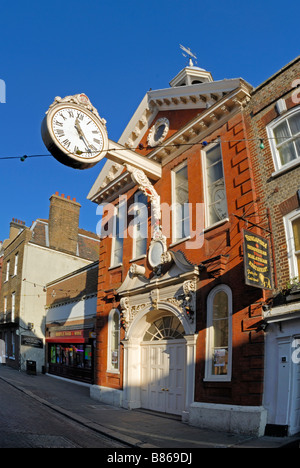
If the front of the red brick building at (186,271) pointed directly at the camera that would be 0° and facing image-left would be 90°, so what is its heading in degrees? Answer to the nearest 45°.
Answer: approximately 45°

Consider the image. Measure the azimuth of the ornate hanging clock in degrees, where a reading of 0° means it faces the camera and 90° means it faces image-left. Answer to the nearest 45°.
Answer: approximately 315°

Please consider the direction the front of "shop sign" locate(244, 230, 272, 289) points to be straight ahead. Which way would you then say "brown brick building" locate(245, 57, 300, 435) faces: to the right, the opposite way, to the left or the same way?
to the right

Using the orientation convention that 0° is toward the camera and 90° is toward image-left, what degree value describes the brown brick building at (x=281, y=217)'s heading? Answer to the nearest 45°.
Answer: approximately 45°
